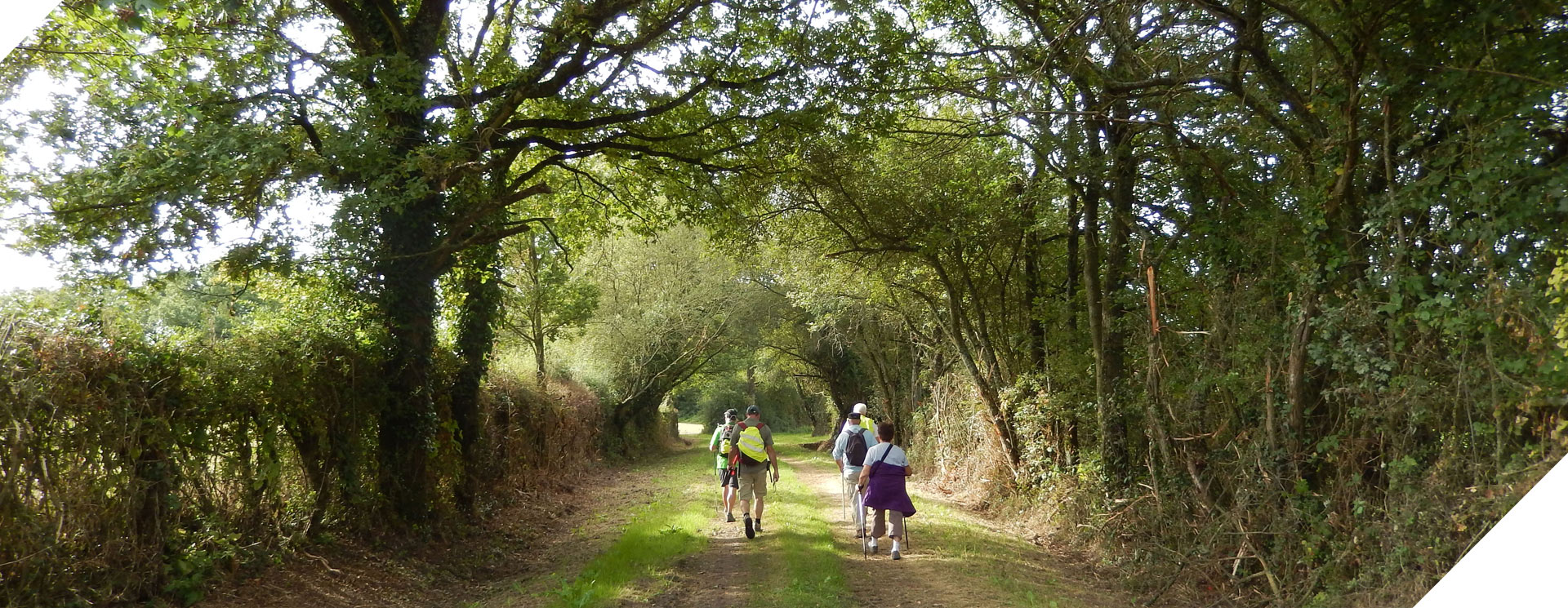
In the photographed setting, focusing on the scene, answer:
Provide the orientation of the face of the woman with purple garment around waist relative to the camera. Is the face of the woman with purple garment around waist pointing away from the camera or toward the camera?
away from the camera

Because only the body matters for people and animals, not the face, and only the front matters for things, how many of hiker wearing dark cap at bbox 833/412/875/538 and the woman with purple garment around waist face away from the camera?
2

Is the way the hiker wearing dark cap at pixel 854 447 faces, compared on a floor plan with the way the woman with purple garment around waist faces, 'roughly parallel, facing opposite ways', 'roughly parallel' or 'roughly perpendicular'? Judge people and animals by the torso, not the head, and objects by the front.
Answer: roughly parallel

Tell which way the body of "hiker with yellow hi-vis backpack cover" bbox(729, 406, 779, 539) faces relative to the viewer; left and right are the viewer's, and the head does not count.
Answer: facing away from the viewer

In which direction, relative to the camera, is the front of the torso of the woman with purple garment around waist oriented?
away from the camera

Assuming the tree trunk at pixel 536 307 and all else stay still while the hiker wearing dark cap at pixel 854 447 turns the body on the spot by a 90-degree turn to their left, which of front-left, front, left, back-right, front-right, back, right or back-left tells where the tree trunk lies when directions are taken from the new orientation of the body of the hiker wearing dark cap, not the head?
front-right

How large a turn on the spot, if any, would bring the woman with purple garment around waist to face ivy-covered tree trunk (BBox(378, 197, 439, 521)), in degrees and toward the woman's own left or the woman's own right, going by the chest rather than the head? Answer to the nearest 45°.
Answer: approximately 90° to the woman's own left

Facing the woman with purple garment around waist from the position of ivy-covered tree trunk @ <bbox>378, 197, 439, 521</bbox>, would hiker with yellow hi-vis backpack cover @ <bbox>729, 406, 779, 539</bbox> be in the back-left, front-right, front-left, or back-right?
front-left

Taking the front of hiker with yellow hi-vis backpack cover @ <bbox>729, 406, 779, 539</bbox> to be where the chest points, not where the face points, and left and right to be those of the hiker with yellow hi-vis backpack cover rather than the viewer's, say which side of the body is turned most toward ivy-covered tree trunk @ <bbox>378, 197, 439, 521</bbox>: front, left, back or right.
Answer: left

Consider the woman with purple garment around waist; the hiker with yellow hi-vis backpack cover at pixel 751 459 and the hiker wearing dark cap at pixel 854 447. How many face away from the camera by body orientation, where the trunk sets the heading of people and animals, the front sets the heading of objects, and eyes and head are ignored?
3

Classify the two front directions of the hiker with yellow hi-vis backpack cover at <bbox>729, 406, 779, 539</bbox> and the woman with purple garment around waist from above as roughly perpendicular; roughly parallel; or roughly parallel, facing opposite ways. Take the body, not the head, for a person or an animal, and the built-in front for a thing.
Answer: roughly parallel

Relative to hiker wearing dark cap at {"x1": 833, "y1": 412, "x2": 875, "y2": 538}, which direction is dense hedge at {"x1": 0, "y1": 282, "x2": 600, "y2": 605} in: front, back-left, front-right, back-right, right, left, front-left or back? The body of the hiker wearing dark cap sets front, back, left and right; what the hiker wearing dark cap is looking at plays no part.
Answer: back-left

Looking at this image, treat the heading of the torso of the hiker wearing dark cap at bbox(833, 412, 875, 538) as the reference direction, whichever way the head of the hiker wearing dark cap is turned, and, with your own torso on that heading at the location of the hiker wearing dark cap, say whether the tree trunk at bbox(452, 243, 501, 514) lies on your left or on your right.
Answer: on your left

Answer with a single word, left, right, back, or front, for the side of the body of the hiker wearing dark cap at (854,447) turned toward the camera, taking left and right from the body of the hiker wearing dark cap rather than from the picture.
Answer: back

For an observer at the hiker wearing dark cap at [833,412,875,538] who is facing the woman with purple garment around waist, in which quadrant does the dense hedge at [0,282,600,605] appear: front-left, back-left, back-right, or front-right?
front-right
